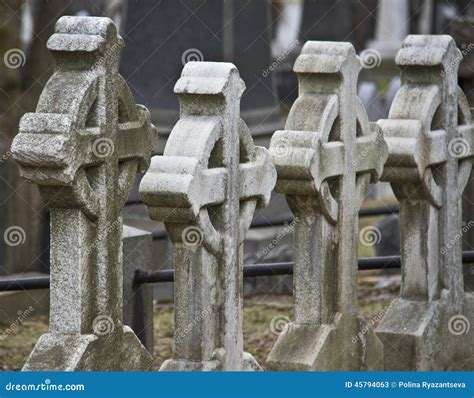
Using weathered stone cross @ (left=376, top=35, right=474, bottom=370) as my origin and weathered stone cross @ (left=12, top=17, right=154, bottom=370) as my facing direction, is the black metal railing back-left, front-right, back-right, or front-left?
front-right

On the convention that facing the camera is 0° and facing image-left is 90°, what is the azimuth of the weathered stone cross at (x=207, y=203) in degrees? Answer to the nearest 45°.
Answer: approximately 315°

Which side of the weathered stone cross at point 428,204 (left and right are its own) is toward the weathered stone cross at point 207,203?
right

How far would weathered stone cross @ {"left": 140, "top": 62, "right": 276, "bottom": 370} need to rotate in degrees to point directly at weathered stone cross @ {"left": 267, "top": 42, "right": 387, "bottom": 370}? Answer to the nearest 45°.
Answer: approximately 90° to its left

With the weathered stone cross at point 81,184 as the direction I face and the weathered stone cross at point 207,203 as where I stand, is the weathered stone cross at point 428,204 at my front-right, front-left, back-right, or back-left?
back-right

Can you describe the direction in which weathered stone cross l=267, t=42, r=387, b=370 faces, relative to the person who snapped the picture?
facing the viewer and to the right of the viewer

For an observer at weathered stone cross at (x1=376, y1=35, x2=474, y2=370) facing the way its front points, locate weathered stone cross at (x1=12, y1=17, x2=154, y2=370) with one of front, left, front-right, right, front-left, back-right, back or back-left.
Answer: right

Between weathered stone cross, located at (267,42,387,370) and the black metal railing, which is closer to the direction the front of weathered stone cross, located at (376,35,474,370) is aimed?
the weathered stone cross

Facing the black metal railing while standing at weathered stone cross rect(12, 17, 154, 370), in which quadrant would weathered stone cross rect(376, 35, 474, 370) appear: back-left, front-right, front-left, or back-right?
front-right
